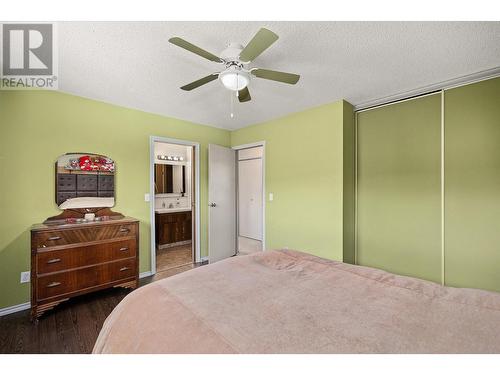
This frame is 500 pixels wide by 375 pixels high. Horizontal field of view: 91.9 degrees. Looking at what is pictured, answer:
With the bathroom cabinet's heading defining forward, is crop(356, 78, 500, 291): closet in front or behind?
in front

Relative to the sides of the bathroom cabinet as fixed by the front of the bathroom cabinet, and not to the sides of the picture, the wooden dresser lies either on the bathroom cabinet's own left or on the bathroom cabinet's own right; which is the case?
on the bathroom cabinet's own right

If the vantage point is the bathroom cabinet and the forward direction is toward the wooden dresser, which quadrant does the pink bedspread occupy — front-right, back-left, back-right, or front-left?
front-left

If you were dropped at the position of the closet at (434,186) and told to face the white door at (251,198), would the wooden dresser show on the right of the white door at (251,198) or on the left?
left

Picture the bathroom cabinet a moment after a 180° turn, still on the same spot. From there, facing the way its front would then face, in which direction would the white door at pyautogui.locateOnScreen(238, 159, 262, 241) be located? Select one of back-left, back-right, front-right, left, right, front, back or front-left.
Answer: back-right

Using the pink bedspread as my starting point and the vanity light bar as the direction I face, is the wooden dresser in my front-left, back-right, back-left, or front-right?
front-left

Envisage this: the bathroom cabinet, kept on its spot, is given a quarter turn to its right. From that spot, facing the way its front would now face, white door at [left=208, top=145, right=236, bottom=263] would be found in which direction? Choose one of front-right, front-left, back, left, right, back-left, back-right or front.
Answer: left
